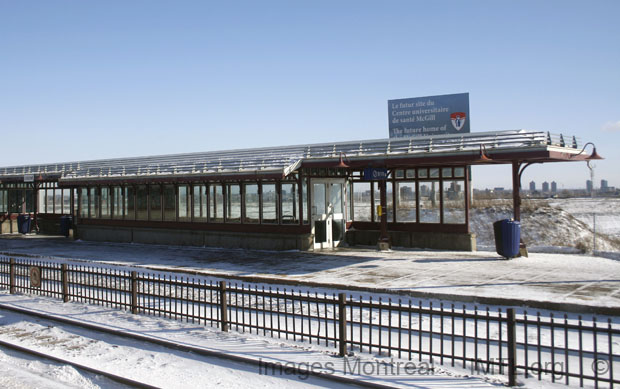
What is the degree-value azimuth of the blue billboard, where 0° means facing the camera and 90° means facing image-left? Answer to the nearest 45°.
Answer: approximately 0°

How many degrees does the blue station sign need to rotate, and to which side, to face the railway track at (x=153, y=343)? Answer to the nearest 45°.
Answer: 0° — it already faces it

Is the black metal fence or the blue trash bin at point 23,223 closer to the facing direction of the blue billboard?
the black metal fence

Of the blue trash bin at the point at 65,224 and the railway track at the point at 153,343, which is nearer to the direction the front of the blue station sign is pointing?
the railway track

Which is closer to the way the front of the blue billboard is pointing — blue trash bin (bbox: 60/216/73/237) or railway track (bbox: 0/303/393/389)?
the railway track

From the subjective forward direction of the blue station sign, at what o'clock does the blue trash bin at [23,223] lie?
The blue trash bin is roughly at 4 o'clock from the blue station sign.

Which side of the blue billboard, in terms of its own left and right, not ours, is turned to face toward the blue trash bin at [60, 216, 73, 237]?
right

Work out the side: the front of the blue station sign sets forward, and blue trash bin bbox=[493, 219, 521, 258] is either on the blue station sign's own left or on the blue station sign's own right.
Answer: on the blue station sign's own left

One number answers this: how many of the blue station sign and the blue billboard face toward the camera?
2

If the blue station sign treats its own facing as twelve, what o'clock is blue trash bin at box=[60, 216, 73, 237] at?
The blue trash bin is roughly at 4 o'clock from the blue station sign.
